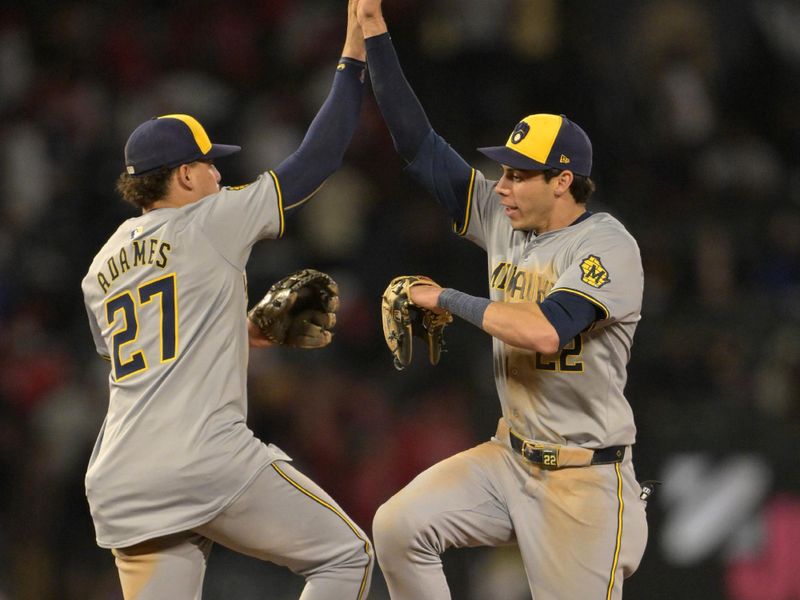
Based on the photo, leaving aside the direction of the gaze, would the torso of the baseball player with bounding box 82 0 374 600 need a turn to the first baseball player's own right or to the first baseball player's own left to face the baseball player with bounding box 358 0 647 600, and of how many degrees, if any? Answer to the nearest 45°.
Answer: approximately 45° to the first baseball player's own right

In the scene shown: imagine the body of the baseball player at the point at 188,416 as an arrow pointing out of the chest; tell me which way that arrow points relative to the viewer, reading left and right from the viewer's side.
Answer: facing away from the viewer and to the right of the viewer

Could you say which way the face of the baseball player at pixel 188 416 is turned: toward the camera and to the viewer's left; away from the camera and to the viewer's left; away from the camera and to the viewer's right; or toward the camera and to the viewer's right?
away from the camera and to the viewer's right

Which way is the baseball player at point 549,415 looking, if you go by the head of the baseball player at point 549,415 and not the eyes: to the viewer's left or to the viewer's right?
to the viewer's left

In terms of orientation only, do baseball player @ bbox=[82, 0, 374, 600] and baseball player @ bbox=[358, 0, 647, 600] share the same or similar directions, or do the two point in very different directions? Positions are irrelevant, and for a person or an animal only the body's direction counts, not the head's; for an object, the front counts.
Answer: very different directions

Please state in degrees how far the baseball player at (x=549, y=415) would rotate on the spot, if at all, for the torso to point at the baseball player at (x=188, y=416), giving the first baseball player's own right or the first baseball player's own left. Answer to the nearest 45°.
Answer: approximately 45° to the first baseball player's own right

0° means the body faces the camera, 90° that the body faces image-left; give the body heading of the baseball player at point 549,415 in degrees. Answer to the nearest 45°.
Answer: approximately 45°
